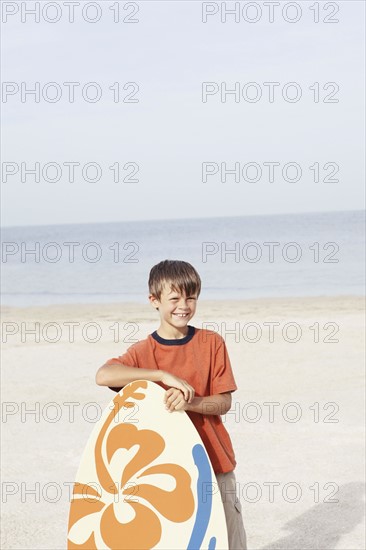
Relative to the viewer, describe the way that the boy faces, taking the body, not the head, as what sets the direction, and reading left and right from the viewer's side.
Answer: facing the viewer
